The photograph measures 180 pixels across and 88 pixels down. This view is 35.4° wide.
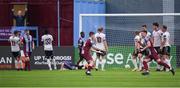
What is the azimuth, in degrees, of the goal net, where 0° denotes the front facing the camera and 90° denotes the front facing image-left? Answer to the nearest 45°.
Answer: approximately 0°

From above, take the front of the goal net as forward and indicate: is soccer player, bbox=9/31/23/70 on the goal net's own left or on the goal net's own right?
on the goal net's own right

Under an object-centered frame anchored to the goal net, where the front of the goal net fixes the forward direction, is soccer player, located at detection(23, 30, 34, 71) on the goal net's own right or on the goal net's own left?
on the goal net's own right
